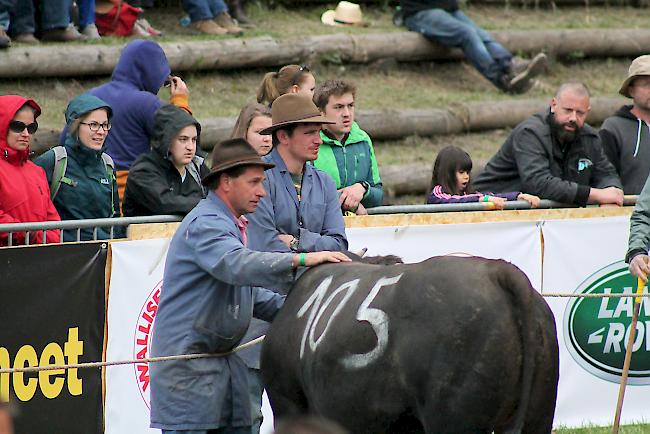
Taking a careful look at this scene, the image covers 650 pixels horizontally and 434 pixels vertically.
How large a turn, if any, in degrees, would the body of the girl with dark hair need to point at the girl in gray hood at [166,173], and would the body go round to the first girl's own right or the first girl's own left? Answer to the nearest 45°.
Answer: approximately 90° to the first girl's own right

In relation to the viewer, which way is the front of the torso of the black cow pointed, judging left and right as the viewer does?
facing away from the viewer and to the left of the viewer

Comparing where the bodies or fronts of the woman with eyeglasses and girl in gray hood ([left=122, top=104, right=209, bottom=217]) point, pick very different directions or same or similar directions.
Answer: same or similar directions

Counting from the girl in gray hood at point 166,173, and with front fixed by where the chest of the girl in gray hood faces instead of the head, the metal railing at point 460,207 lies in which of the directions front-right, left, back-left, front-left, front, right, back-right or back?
front-left

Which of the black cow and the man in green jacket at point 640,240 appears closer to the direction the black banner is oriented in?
the black cow

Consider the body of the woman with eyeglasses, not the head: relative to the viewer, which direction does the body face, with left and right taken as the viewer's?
facing the viewer and to the right of the viewer

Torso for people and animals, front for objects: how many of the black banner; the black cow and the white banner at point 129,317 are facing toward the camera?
2

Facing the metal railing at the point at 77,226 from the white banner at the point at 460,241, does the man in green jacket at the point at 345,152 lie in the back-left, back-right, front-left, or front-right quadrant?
front-right

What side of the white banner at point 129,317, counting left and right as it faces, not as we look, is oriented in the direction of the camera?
front

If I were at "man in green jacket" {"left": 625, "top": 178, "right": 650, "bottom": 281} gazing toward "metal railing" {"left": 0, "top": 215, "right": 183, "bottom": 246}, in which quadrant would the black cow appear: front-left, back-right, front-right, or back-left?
front-left

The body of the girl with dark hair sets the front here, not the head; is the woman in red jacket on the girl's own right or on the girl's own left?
on the girl's own right

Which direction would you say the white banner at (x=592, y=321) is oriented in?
toward the camera

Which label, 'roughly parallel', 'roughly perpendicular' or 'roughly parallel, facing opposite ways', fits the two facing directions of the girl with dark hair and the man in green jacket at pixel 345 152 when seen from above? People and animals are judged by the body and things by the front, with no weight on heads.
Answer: roughly parallel

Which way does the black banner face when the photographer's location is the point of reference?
facing the viewer
